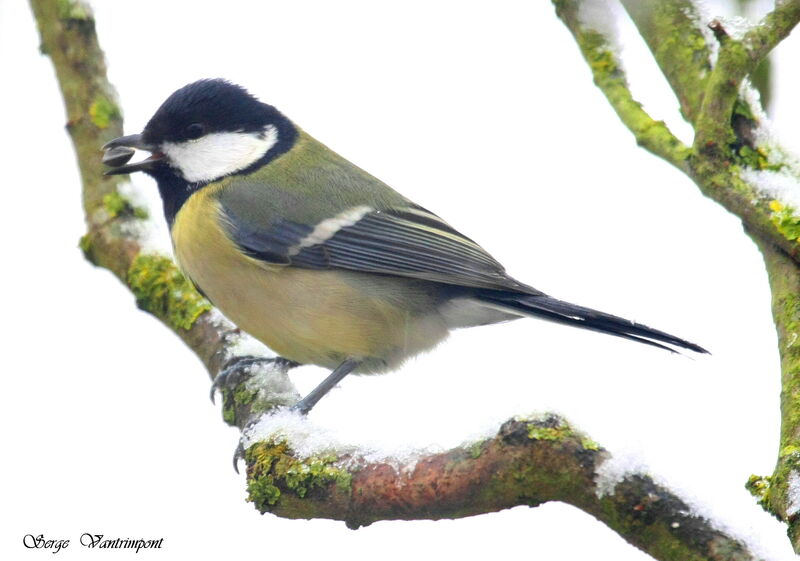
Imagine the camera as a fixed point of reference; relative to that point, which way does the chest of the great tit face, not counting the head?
to the viewer's left

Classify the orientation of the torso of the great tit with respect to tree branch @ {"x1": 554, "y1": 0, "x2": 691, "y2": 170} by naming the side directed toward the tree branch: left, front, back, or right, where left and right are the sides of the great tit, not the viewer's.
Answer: back

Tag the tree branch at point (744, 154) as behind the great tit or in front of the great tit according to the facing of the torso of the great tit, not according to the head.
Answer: behind

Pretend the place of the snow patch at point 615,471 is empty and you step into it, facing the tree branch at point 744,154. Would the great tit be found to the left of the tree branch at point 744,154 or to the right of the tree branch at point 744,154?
left

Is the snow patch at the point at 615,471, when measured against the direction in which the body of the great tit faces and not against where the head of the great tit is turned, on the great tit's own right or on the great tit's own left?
on the great tit's own left
